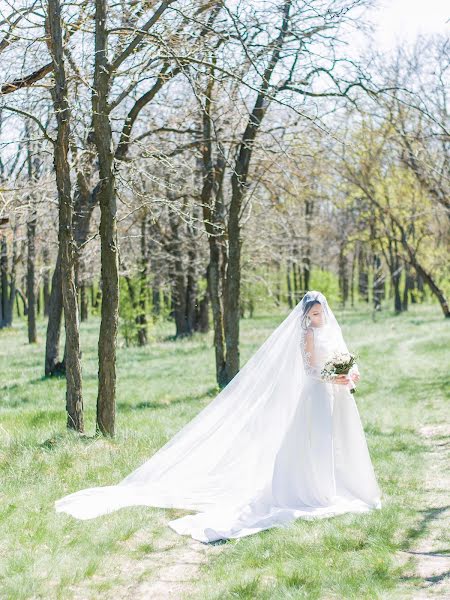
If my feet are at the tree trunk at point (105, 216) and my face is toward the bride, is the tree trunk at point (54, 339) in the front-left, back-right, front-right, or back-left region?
back-left

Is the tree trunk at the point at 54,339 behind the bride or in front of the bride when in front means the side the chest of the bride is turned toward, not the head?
behind

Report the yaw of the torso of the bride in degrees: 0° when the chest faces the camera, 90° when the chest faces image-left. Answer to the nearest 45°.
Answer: approximately 315°

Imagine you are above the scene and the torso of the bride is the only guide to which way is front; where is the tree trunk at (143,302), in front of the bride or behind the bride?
behind

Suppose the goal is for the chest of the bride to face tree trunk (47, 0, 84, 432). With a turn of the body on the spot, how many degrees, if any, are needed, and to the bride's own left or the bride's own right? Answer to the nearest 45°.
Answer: approximately 180°

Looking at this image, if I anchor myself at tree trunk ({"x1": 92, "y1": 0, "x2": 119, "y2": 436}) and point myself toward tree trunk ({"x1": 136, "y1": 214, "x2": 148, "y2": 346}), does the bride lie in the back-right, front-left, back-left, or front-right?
back-right
